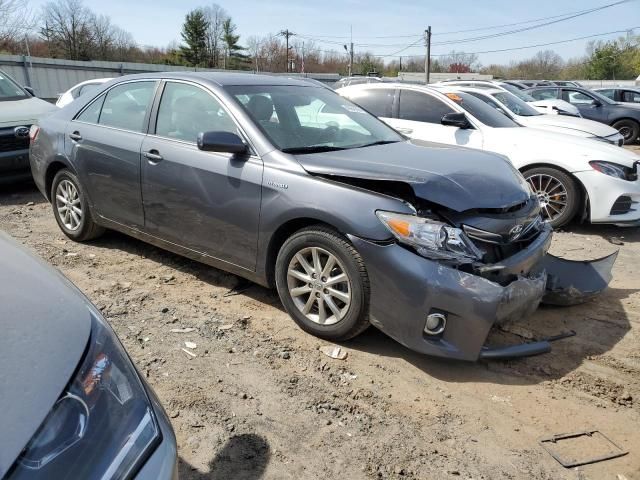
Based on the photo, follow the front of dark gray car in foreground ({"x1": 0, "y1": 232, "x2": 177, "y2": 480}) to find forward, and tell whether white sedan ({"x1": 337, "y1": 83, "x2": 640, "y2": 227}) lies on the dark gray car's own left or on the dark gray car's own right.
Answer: on the dark gray car's own left

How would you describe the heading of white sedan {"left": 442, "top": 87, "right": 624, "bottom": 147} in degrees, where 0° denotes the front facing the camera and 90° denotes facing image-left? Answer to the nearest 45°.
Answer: approximately 315°

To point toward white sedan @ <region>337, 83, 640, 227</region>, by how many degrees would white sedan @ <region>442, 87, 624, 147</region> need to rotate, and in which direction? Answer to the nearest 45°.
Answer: approximately 45° to its right

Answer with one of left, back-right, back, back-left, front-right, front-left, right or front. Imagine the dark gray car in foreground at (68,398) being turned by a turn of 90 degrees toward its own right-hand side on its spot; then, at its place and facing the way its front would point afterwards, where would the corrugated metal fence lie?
back-right

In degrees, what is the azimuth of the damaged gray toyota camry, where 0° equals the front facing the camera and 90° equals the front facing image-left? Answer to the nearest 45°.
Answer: approximately 315°

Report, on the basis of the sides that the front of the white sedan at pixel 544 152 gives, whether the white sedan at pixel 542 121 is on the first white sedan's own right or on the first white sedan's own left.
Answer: on the first white sedan's own left
